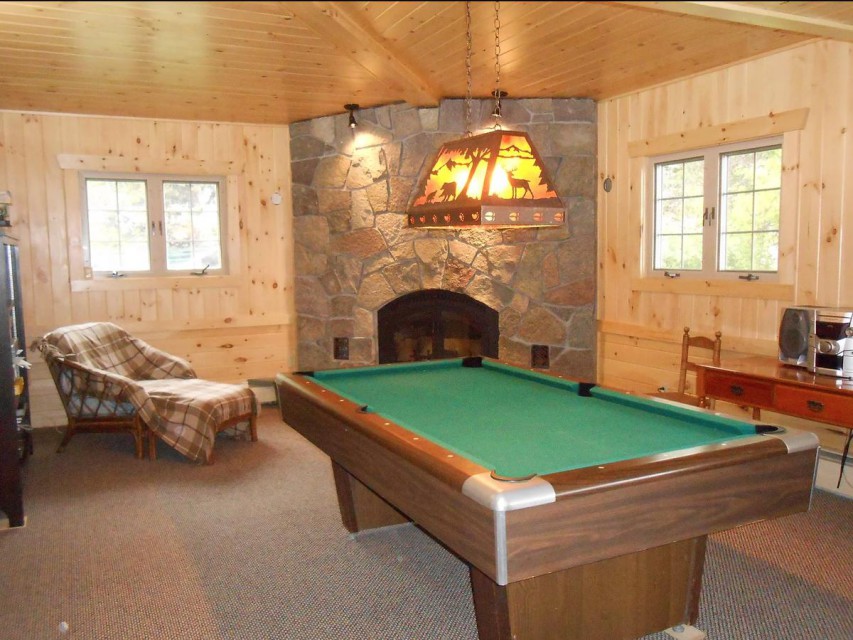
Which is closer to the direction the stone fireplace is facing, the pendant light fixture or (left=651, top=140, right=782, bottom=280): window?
the pendant light fixture

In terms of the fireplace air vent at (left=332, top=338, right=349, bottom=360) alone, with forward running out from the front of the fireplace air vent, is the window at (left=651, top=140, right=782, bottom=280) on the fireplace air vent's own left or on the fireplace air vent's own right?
on the fireplace air vent's own left

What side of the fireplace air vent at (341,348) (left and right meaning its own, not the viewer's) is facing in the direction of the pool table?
front

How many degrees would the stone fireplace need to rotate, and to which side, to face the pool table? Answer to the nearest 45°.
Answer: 0° — it already faces it

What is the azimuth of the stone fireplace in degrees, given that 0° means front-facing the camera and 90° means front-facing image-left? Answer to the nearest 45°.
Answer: approximately 0°

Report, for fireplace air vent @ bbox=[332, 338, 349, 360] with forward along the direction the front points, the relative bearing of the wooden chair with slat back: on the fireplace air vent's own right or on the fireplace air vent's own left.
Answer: on the fireplace air vent's own left

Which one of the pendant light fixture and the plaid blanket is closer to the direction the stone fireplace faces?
the pendant light fixture

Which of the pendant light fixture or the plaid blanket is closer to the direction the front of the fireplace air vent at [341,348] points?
the pendant light fixture

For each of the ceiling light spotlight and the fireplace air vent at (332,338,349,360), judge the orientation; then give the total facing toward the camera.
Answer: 1

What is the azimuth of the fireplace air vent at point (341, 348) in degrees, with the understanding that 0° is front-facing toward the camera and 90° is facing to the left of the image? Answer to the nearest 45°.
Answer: approximately 0°
